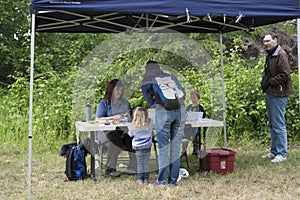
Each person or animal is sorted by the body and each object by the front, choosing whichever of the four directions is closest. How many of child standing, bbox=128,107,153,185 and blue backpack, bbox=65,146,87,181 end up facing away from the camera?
1

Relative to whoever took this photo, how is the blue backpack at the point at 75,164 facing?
facing the viewer and to the right of the viewer

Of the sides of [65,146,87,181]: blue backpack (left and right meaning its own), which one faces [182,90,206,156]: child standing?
left

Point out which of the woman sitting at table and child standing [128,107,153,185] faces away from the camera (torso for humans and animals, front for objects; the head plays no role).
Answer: the child standing

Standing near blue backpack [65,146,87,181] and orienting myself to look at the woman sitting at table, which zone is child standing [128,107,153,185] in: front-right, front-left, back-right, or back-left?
front-right

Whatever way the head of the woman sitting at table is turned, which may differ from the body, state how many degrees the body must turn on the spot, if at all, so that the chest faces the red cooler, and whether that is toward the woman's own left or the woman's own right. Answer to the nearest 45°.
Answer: approximately 45° to the woman's own left

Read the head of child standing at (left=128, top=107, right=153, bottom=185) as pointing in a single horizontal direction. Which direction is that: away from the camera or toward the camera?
away from the camera

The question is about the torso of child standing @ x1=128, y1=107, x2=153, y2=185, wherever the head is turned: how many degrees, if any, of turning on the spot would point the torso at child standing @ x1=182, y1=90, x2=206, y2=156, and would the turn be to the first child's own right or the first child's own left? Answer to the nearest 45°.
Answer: approximately 45° to the first child's own right

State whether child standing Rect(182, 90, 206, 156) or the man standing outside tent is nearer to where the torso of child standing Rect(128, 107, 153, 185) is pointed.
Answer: the child standing

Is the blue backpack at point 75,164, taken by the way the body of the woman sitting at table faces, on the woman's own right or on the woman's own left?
on the woman's own right

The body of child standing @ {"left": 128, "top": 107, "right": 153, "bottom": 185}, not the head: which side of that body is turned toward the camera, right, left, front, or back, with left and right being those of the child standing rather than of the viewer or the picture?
back

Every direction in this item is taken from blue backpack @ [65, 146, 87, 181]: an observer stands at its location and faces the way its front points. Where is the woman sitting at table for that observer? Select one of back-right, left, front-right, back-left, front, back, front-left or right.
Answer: left
